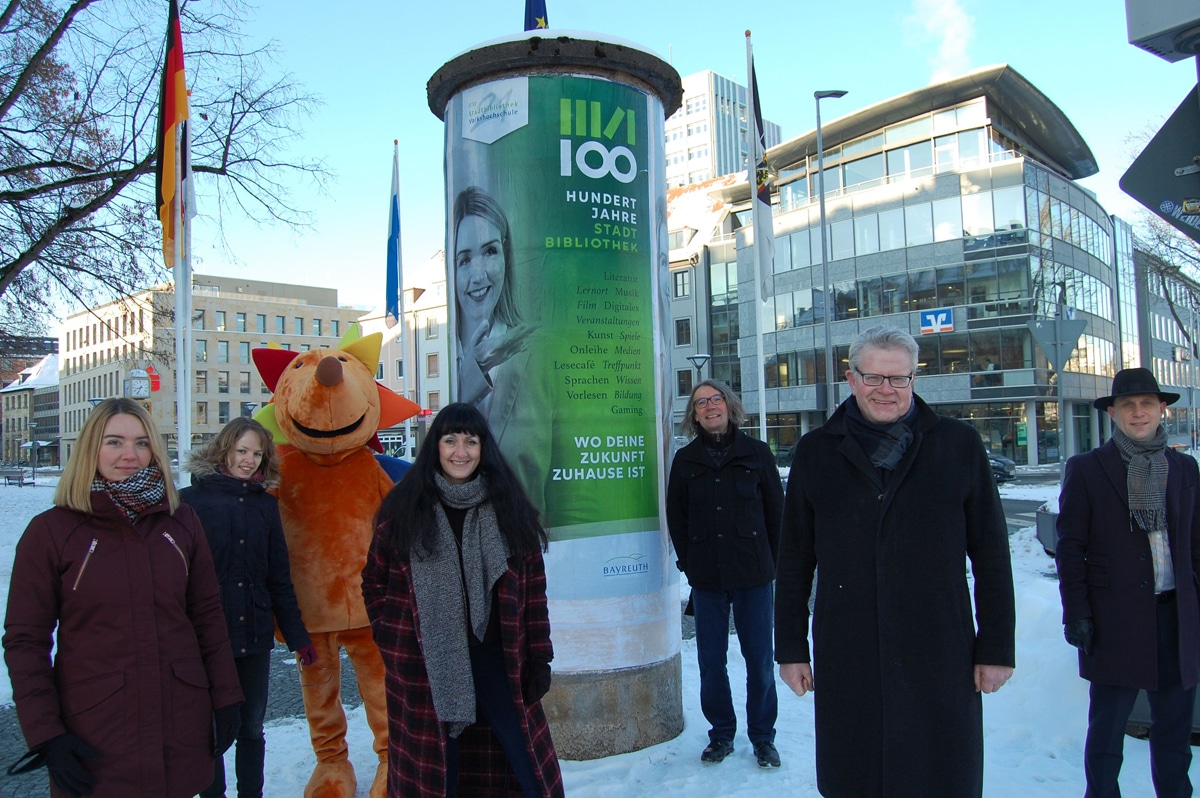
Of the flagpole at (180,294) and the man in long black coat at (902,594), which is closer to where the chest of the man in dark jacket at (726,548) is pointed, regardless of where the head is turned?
the man in long black coat

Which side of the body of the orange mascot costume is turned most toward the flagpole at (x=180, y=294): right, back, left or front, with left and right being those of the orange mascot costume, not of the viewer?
back

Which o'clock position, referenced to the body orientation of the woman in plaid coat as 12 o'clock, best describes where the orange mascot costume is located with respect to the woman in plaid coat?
The orange mascot costume is roughly at 5 o'clock from the woman in plaid coat.

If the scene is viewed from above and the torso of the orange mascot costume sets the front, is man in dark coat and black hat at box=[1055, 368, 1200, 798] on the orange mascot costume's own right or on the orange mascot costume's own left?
on the orange mascot costume's own left

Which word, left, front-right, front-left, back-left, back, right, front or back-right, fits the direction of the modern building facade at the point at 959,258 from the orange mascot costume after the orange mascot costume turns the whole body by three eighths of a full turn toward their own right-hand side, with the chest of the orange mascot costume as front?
right

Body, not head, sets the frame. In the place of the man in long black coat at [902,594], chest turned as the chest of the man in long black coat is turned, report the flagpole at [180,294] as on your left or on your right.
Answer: on your right

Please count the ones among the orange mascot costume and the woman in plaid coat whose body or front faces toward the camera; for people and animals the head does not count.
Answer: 2

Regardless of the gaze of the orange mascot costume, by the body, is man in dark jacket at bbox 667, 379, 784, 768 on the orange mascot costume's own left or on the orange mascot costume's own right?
on the orange mascot costume's own left

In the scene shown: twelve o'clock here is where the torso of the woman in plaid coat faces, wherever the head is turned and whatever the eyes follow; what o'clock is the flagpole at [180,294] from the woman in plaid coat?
The flagpole is roughly at 5 o'clock from the woman in plaid coat.

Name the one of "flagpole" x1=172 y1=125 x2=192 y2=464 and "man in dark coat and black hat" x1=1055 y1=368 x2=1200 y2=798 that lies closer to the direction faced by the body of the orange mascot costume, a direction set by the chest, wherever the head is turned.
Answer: the man in dark coat and black hat
